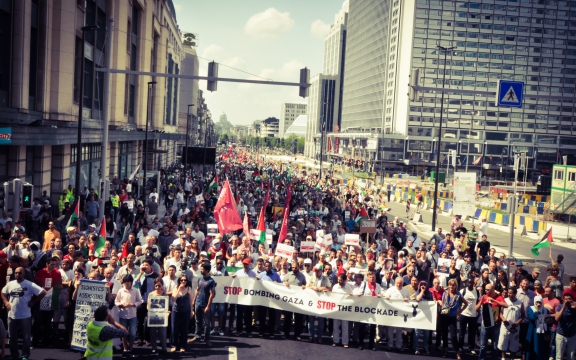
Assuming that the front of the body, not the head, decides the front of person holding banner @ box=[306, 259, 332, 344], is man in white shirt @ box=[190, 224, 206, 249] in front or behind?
behind

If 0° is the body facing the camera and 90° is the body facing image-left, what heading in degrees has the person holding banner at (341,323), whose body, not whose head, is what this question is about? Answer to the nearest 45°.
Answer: approximately 0°

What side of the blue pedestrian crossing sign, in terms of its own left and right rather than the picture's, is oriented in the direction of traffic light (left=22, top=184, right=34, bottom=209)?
right

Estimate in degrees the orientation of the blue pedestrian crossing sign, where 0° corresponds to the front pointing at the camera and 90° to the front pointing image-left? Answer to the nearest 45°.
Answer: approximately 0°

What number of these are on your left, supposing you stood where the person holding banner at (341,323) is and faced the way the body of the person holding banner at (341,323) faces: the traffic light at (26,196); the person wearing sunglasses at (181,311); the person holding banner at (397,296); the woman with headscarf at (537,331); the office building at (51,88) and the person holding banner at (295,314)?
2
